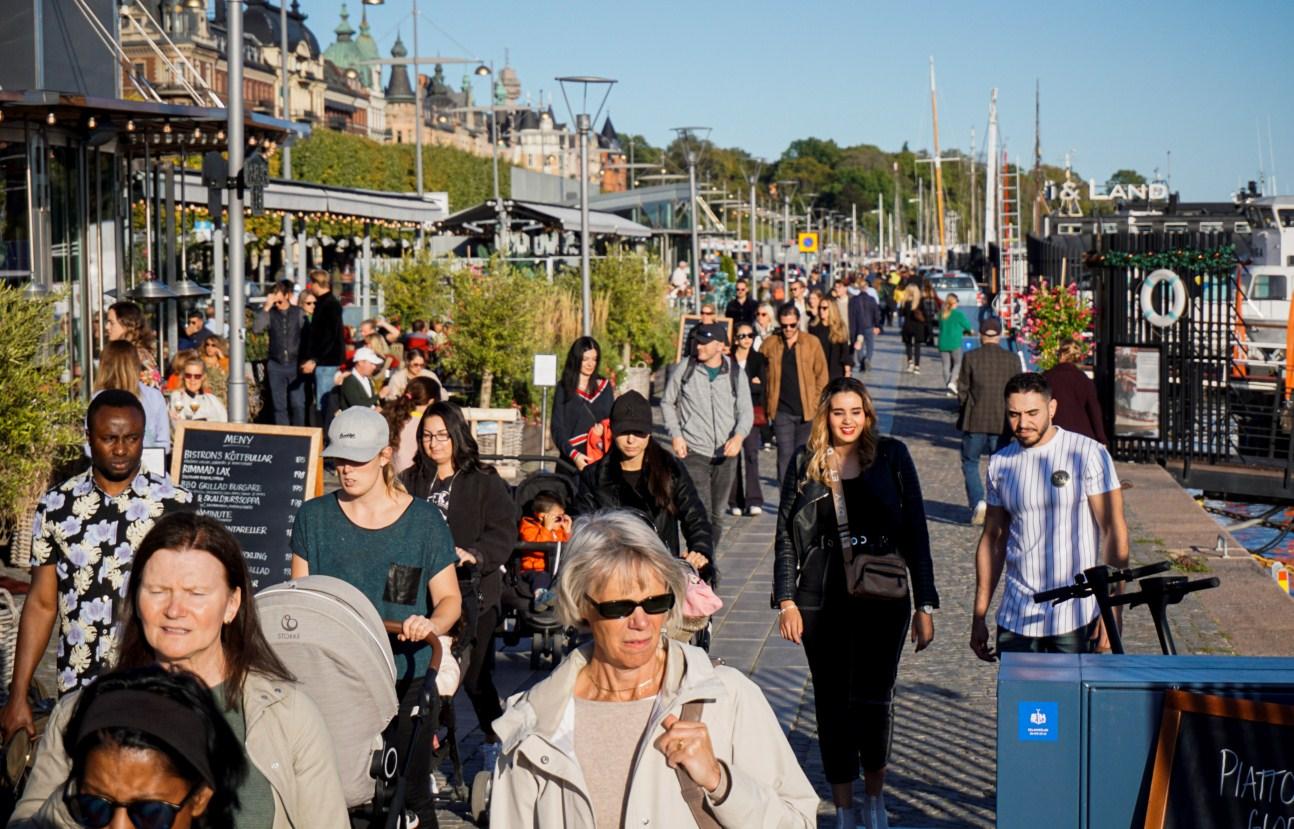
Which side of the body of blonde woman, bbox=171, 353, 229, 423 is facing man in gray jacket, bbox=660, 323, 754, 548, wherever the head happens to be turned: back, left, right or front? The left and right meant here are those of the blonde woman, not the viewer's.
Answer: left

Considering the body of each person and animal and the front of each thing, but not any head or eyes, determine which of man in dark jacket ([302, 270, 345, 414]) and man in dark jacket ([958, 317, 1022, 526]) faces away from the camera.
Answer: man in dark jacket ([958, 317, 1022, 526])

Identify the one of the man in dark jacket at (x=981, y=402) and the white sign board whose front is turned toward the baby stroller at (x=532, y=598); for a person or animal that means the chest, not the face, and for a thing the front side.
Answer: the white sign board

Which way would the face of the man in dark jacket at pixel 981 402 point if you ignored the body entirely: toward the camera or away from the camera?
away from the camera

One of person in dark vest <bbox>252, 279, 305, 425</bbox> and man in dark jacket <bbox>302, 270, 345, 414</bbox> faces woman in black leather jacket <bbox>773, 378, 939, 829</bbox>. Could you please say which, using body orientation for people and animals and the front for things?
person in dark vest <bbox>252, 279, 305, 425</bbox>

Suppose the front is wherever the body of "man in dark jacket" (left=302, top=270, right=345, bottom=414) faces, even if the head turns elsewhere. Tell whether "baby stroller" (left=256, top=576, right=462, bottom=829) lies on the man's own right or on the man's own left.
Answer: on the man's own left

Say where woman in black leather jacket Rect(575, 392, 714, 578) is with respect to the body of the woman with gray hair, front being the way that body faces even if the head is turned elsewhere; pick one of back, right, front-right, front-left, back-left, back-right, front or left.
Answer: back

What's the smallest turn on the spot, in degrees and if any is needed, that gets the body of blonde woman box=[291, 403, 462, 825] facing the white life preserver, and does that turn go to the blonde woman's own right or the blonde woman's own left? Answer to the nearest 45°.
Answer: approximately 135° to the blonde woman's own left

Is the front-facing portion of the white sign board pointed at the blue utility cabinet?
yes

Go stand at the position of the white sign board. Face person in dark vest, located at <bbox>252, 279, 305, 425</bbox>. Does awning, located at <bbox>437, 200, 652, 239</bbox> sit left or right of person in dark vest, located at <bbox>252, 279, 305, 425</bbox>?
right
